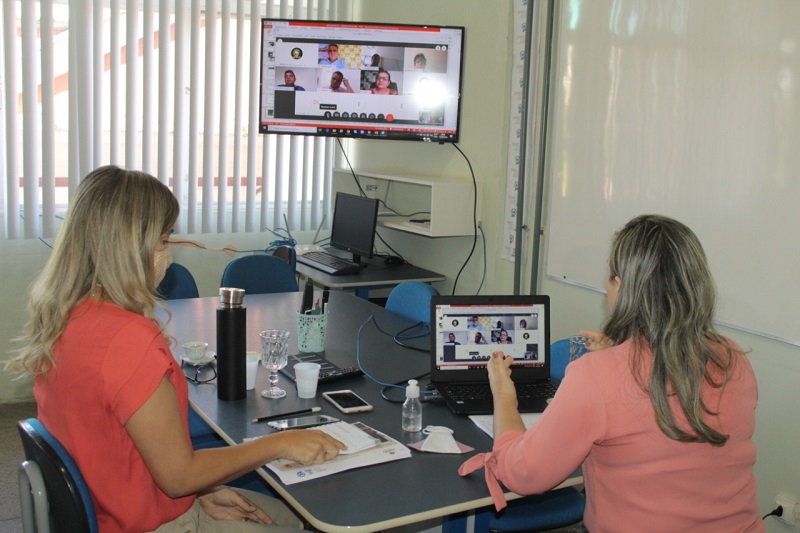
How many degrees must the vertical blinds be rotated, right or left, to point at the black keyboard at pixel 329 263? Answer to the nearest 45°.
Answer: approximately 45° to its left

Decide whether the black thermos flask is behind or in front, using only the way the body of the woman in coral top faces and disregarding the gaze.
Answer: in front

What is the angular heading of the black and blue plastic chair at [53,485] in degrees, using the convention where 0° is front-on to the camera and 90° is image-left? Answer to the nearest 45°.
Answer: approximately 225°

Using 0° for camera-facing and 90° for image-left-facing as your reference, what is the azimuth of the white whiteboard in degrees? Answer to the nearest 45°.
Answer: approximately 45°

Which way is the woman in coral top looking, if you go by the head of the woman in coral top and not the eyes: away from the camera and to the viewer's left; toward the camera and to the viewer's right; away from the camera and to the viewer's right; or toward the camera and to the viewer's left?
away from the camera and to the viewer's right

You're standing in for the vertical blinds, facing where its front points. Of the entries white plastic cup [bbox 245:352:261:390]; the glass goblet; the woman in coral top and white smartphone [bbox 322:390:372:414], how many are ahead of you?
4

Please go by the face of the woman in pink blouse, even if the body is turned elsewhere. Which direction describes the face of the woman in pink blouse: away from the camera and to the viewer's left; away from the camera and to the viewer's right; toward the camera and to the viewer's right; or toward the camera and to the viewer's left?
away from the camera and to the viewer's left

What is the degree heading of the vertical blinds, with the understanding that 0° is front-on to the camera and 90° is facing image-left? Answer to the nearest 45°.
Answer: approximately 0°

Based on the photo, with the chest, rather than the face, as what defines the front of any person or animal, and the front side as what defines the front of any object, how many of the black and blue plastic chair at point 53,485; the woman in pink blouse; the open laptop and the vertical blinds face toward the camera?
2

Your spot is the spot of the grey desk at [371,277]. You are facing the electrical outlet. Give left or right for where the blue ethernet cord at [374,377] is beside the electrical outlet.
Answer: right

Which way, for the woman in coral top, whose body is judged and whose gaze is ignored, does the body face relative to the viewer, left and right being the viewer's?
facing away from the viewer and to the right of the viewer

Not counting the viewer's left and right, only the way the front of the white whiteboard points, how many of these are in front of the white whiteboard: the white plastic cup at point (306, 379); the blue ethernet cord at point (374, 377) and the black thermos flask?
3
